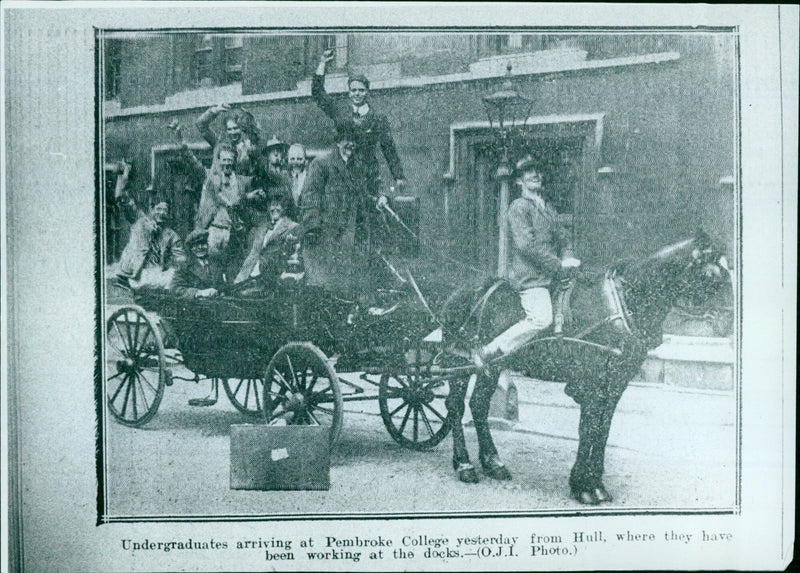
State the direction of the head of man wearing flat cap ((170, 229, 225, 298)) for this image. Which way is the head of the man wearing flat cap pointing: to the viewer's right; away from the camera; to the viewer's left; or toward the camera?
toward the camera

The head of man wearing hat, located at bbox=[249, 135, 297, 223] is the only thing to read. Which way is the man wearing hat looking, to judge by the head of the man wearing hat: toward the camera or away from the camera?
toward the camera

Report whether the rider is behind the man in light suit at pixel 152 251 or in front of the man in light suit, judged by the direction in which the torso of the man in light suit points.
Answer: in front

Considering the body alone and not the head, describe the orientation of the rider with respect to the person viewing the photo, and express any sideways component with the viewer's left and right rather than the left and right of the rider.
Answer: facing the viewer and to the right of the viewer

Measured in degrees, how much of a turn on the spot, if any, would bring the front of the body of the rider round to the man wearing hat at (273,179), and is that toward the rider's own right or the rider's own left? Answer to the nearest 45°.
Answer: approximately 135° to the rider's own right

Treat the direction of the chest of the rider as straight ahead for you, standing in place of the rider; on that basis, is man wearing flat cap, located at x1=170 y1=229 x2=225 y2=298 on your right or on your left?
on your right

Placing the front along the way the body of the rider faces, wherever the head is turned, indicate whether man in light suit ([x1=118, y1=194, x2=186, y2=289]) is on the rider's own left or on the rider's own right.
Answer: on the rider's own right

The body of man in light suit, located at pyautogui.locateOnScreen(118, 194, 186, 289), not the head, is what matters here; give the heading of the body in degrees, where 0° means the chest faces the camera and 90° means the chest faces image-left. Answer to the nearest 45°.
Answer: approximately 315°

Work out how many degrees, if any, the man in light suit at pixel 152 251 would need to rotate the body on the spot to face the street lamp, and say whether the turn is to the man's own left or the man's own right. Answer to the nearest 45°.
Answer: approximately 45° to the man's own left

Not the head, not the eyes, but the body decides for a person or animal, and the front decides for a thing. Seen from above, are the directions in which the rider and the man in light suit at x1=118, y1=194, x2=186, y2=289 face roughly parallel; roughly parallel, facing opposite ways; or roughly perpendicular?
roughly parallel

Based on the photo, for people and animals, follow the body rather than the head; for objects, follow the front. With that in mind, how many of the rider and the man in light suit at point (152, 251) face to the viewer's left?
0
